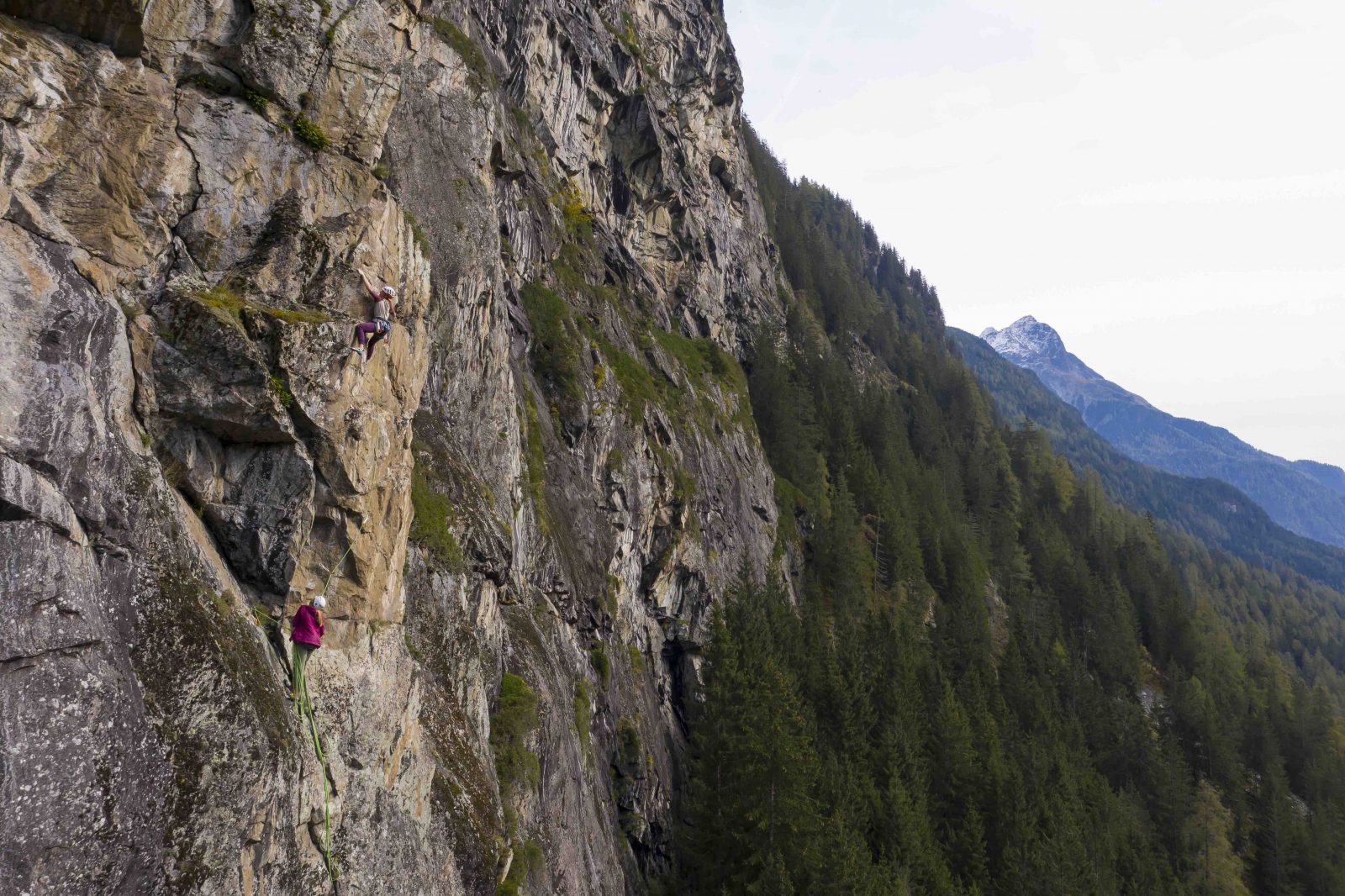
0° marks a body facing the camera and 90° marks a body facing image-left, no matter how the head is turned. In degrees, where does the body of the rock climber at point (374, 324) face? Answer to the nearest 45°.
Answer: approximately 135°
